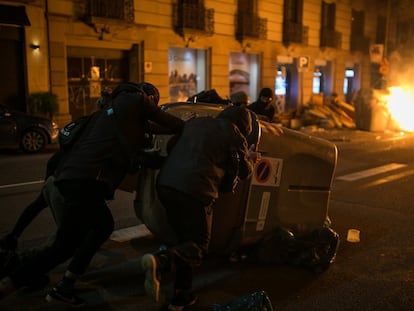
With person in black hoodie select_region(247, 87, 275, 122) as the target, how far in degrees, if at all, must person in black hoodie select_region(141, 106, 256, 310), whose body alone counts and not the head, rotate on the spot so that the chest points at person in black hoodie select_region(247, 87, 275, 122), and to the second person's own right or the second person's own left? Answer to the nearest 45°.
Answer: approximately 45° to the second person's own left

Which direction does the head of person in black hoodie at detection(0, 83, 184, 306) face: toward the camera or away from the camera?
away from the camera

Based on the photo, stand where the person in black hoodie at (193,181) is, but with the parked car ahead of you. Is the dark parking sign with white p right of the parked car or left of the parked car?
right

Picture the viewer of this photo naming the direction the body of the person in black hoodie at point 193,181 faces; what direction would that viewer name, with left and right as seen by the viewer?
facing away from the viewer and to the right of the viewer

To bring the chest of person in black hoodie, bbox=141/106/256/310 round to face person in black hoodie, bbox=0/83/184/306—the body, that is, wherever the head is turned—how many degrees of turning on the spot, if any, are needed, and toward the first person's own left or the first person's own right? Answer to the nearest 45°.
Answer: approximately 135° to the first person's own left

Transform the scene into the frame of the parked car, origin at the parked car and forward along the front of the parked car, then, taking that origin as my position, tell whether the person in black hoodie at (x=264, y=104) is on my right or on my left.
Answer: on my right

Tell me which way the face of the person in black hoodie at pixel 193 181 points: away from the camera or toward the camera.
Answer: away from the camera
